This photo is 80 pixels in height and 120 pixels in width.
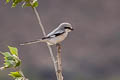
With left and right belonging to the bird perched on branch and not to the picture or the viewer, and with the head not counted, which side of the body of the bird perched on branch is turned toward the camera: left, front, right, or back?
right
